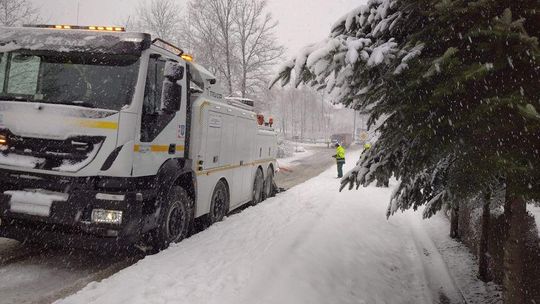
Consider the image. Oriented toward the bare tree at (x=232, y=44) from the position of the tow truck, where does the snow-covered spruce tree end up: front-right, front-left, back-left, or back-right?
back-right

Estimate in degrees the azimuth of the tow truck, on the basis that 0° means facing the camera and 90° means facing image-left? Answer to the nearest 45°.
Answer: approximately 45°

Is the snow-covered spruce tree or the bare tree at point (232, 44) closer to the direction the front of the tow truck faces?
the snow-covered spruce tree

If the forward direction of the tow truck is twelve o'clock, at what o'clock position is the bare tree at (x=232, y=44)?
The bare tree is roughly at 5 o'clock from the tow truck.

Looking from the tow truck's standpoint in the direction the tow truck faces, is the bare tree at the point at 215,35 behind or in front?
behind

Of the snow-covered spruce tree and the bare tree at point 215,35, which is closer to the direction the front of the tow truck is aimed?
the snow-covered spruce tree

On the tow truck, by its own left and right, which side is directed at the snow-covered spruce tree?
left

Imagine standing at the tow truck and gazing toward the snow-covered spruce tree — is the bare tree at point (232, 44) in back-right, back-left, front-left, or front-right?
back-left

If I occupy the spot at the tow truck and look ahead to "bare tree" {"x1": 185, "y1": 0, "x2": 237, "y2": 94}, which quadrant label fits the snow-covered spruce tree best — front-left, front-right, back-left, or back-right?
back-right
